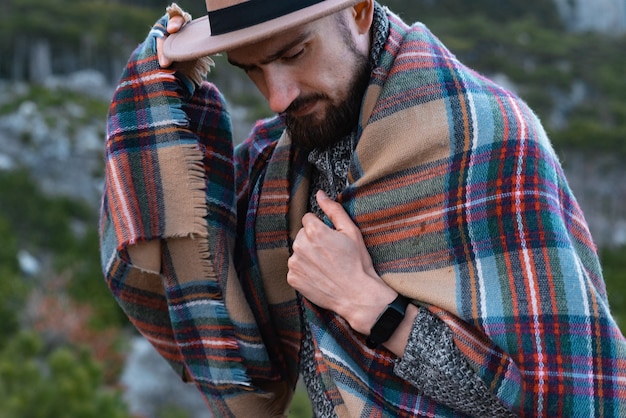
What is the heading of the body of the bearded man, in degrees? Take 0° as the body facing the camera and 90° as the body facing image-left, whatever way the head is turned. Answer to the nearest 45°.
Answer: approximately 45°

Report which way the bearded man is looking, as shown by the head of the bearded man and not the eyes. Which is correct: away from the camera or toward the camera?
toward the camera
